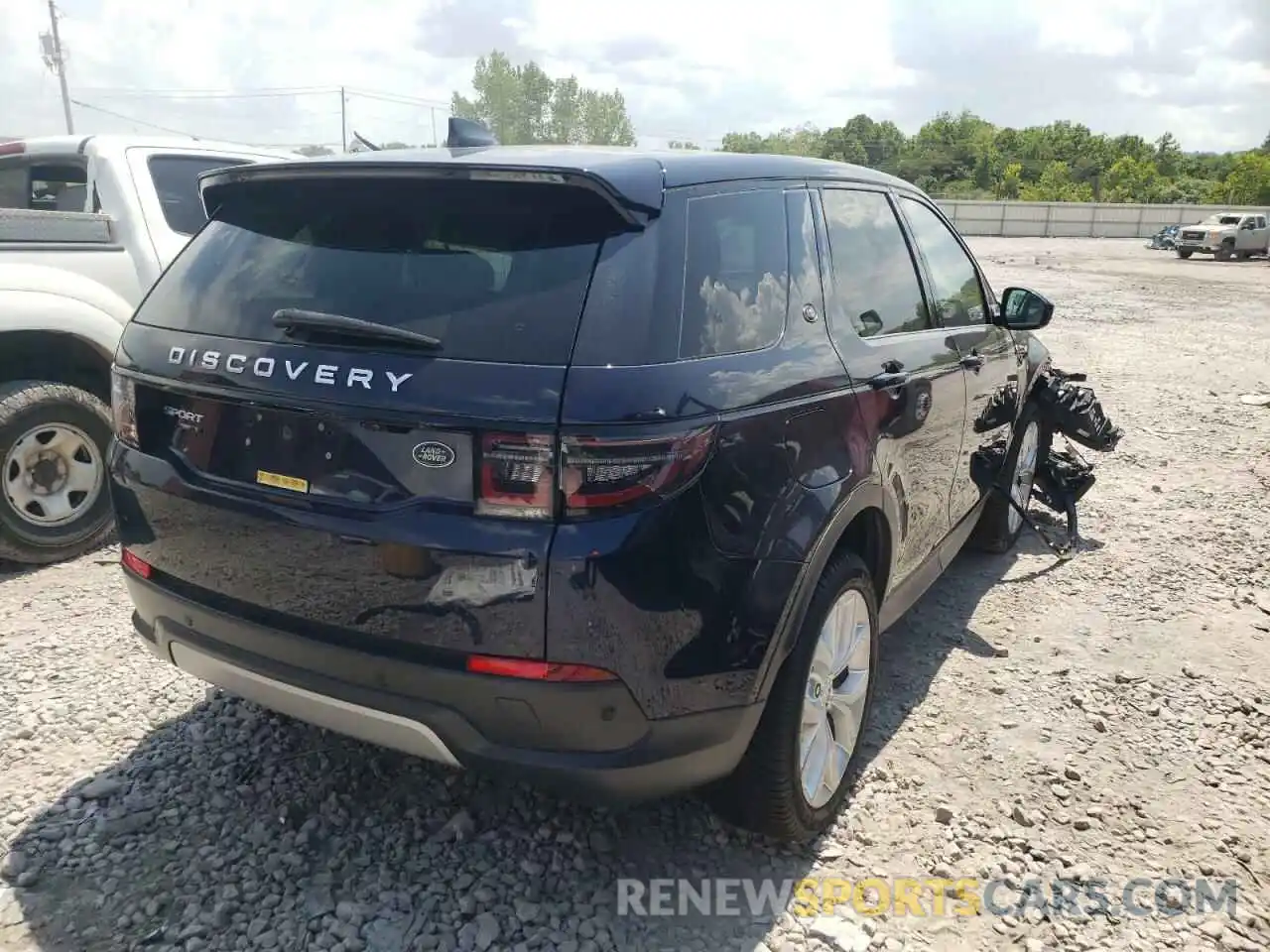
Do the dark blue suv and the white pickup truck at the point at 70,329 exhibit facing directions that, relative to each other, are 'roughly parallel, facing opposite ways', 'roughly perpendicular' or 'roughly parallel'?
roughly parallel

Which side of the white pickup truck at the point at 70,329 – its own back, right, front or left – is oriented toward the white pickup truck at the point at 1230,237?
front

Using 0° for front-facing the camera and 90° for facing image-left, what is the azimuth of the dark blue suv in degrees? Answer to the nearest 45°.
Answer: approximately 225°

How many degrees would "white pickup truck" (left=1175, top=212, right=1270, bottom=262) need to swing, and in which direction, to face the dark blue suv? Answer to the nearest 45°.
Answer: approximately 45° to its left

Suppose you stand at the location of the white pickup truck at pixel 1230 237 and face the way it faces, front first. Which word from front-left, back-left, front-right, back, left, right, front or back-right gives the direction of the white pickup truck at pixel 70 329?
front-left

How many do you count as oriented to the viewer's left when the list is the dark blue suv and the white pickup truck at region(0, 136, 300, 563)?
0

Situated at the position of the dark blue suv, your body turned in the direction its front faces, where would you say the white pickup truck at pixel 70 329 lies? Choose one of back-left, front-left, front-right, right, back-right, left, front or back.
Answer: left

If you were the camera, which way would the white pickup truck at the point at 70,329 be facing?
facing away from the viewer and to the right of the viewer

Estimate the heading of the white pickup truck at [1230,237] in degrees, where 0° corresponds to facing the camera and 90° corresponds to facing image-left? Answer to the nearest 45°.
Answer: approximately 45°

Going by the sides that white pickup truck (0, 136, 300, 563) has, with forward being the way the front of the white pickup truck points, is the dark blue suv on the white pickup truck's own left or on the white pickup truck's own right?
on the white pickup truck's own right
